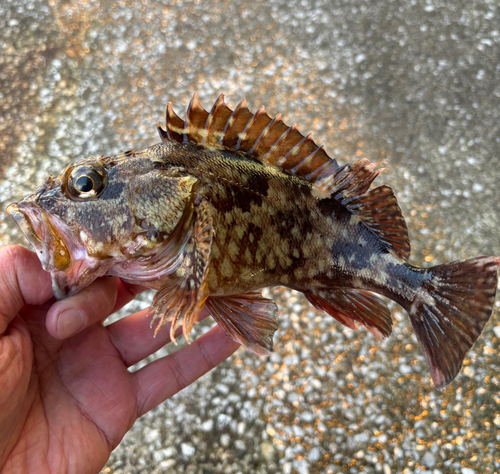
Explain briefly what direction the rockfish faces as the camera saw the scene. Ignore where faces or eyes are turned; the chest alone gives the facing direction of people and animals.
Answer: facing to the left of the viewer
